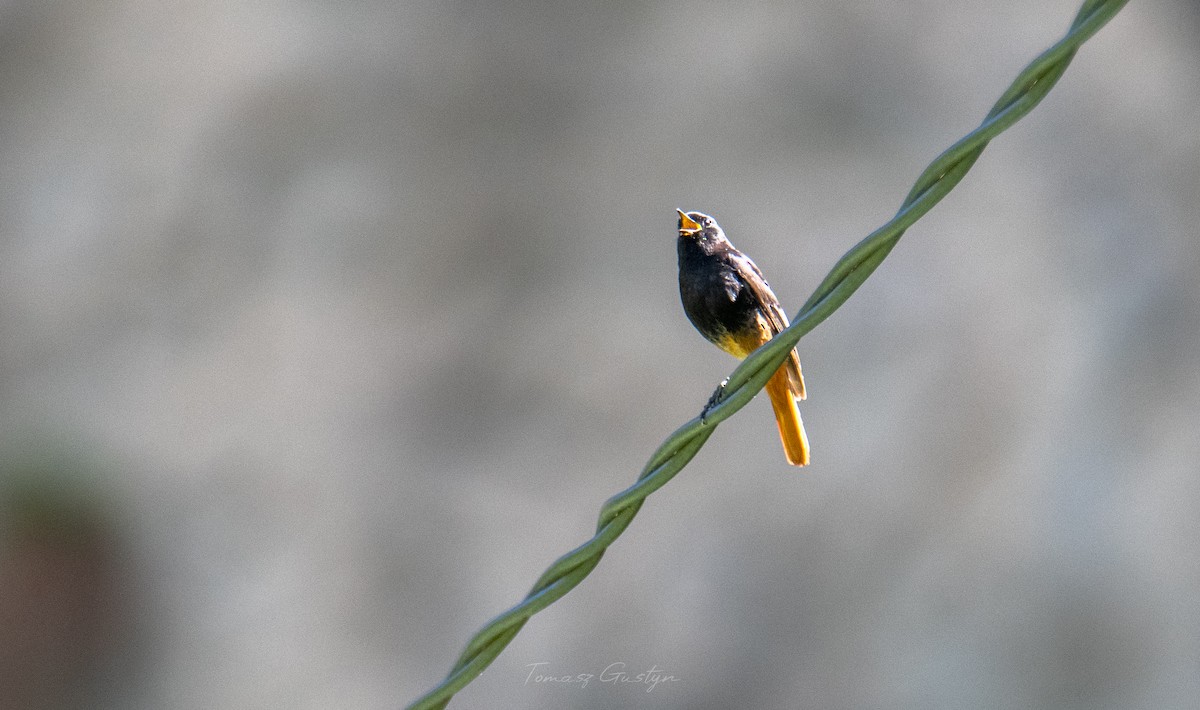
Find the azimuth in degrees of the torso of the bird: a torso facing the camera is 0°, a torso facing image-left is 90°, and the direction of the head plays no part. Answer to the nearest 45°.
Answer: approximately 45°
